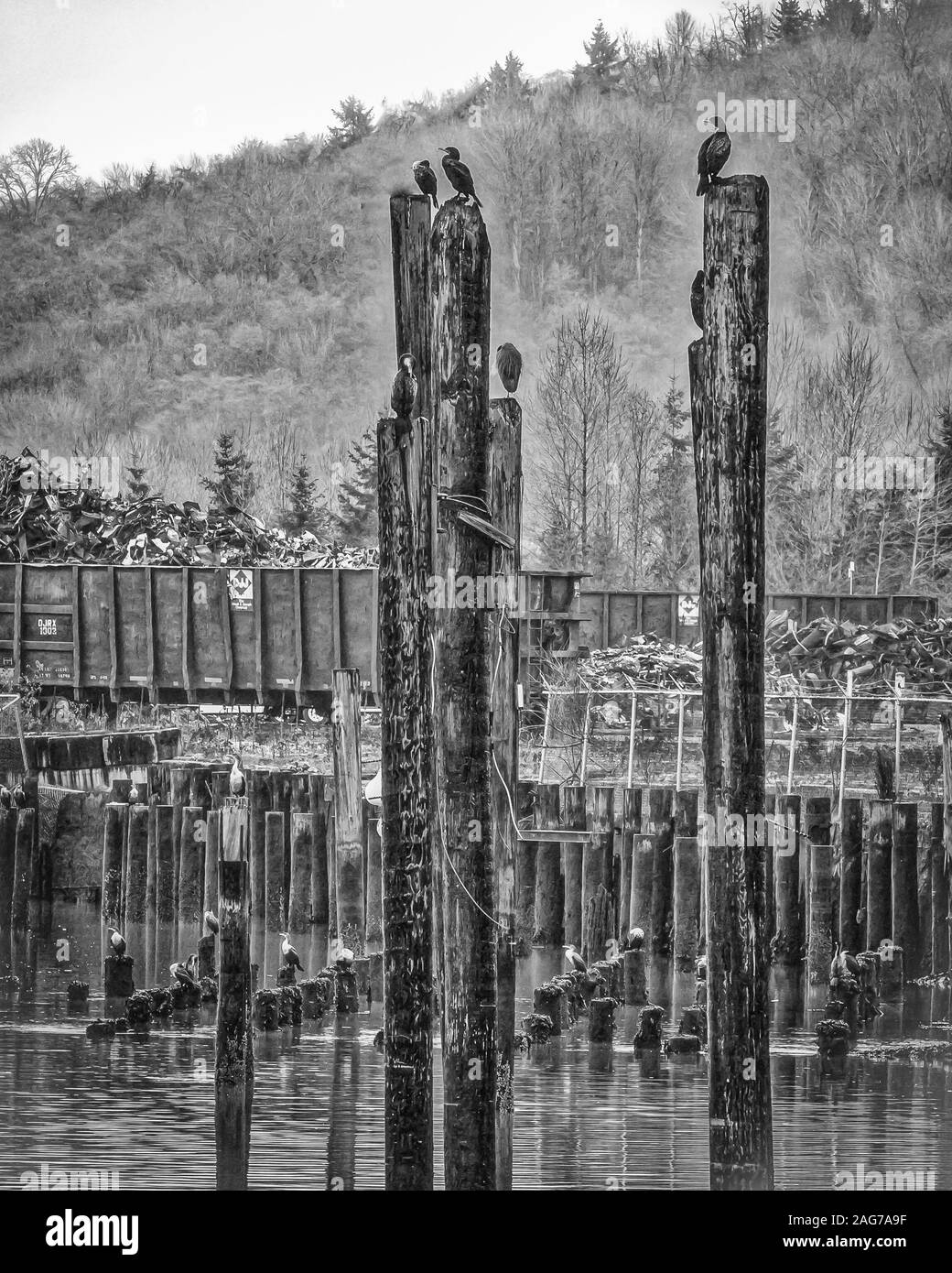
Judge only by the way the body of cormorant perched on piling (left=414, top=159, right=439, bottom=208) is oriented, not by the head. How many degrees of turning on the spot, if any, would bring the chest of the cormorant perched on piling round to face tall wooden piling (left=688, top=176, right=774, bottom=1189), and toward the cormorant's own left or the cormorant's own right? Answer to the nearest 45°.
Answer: approximately 135° to the cormorant's own left

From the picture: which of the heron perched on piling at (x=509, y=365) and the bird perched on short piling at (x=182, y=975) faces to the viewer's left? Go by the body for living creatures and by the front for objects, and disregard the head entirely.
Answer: the bird perched on short piling

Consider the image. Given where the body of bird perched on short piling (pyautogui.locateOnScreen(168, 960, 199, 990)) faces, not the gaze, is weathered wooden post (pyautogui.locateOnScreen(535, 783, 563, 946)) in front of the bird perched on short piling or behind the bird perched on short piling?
behind

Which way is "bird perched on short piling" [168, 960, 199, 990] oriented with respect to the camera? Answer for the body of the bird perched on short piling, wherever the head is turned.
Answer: to the viewer's left

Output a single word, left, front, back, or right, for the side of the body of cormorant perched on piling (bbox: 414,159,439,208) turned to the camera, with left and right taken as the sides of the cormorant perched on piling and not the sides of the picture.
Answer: left

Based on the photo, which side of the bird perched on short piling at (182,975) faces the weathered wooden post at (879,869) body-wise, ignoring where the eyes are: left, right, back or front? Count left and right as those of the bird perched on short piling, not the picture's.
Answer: back

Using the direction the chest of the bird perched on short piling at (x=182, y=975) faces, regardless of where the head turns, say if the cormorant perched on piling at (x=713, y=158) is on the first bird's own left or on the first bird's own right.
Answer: on the first bird's own left

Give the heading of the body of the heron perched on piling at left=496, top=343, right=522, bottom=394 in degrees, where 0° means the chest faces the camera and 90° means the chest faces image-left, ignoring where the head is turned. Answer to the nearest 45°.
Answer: approximately 180°
